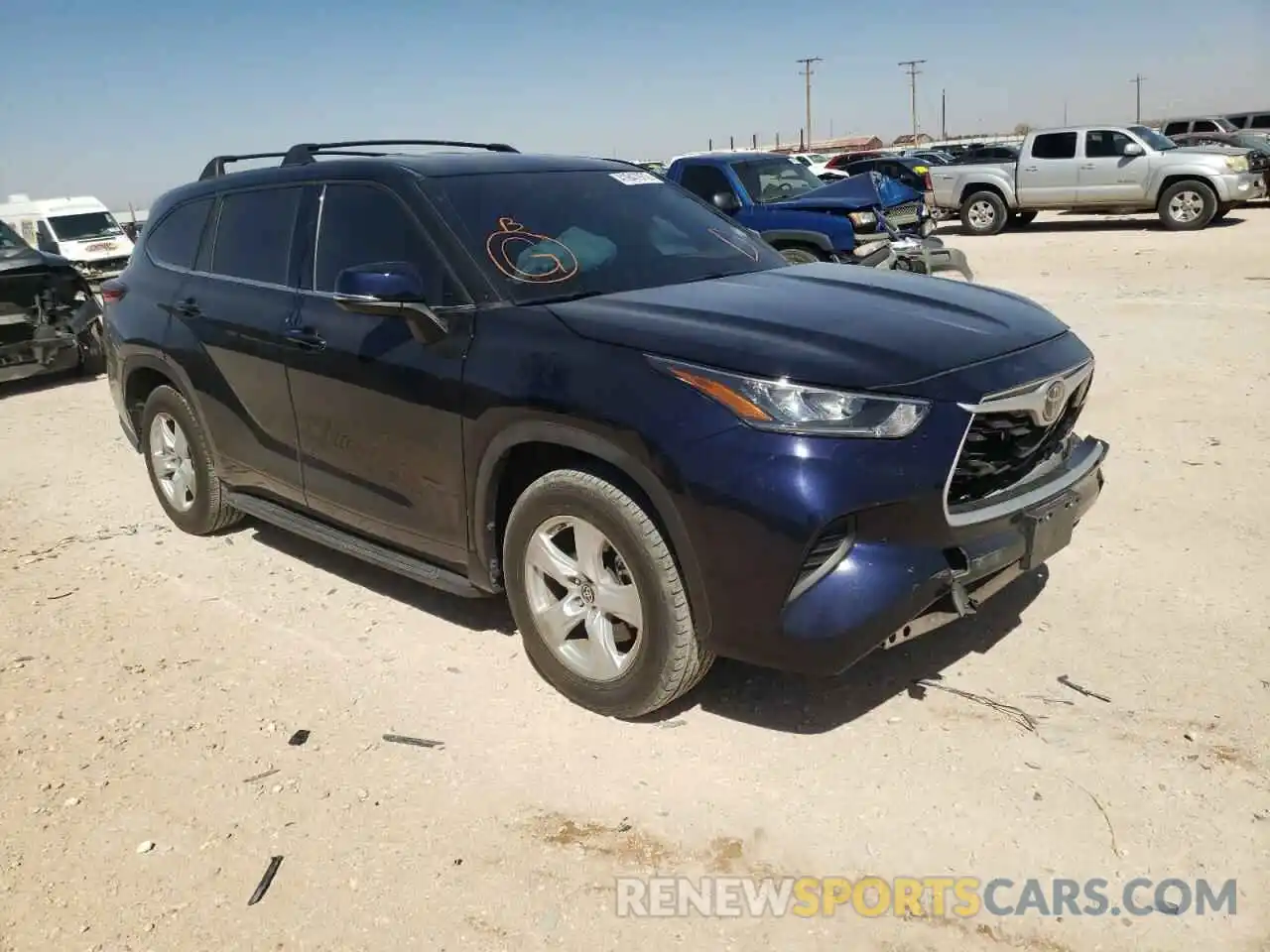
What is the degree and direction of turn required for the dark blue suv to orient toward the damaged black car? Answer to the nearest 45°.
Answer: approximately 180°

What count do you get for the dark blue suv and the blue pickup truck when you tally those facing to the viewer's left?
0

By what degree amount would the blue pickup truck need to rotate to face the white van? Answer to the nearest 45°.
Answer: approximately 180°

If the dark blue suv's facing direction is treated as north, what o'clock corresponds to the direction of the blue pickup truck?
The blue pickup truck is roughly at 8 o'clock from the dark blue suv.

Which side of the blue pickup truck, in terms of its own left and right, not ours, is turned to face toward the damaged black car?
right

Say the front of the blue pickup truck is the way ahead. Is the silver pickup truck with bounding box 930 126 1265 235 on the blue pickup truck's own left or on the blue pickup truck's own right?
on the blue pickup truck's own left

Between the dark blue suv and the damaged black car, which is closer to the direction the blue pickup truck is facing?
the dark blue suv

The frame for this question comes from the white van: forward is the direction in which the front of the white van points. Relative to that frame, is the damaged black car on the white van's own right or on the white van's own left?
on the white van's own right

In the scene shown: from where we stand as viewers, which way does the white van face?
facing the viewer and to the right of the viewer
